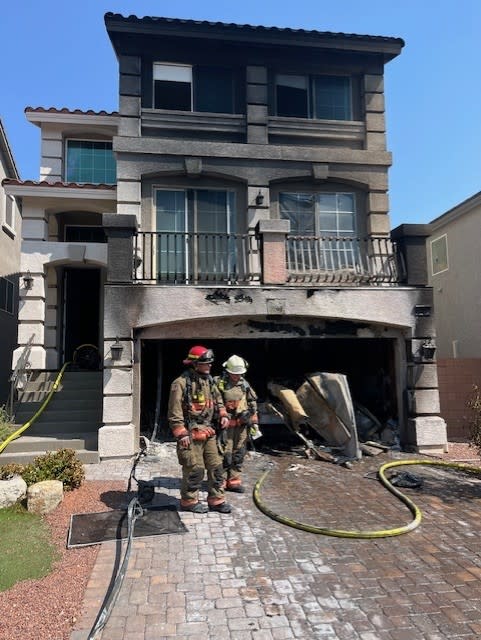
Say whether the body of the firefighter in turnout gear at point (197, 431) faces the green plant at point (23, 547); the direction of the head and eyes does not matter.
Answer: no

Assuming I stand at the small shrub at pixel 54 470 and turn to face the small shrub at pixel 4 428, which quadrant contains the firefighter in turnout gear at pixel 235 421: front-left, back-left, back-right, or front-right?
back-right

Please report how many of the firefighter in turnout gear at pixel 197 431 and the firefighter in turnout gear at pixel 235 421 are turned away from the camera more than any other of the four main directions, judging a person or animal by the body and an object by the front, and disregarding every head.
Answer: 0

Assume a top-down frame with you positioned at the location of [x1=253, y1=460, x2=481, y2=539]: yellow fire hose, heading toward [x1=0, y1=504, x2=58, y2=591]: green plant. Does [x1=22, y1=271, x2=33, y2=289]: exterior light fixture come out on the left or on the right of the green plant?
right

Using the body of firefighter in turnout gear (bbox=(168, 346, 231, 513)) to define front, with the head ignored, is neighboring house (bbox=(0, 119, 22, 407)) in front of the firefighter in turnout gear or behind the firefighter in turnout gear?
behind

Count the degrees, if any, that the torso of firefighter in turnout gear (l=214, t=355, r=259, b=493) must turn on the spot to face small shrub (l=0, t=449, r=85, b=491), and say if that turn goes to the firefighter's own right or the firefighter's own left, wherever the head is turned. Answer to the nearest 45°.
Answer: approximately 90° to the firefighter's own right

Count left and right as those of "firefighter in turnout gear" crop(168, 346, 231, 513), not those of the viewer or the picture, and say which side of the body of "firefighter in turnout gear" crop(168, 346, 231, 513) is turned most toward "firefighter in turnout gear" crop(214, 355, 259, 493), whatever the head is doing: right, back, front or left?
left

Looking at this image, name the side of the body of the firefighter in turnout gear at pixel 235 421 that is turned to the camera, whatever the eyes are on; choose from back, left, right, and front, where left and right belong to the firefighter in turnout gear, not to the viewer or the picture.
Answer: front

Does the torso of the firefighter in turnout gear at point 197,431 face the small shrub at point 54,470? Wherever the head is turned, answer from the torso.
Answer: no

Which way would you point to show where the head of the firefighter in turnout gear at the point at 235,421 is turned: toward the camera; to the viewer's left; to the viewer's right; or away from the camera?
toward the camera

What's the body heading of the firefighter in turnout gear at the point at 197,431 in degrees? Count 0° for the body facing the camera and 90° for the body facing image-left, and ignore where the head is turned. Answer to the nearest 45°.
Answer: approximately 315°

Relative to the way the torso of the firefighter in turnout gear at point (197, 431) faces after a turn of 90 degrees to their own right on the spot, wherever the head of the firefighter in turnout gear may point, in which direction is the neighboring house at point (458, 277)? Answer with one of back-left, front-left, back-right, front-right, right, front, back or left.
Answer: back

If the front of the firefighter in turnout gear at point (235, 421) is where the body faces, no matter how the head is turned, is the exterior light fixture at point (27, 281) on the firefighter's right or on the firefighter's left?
on the firefighter's right

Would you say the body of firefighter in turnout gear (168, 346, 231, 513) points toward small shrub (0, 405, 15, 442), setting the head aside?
no
